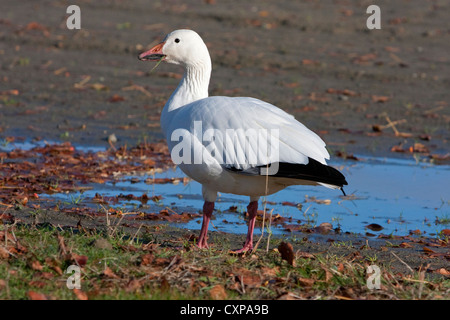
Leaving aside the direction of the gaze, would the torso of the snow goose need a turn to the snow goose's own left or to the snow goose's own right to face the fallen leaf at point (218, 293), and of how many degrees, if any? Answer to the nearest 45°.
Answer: approximately 90° to the snow goose's own left

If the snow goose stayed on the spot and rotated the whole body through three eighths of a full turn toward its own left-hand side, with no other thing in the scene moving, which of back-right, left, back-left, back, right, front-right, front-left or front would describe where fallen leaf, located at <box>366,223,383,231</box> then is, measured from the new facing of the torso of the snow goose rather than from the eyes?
left

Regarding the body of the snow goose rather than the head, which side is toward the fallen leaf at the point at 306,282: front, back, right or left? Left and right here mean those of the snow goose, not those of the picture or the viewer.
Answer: left

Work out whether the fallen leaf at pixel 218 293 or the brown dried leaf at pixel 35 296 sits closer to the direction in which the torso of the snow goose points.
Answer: the brown dried leaf

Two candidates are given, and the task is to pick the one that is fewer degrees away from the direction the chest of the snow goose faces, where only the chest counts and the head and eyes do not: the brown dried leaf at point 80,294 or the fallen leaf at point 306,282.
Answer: the brown dried leaf

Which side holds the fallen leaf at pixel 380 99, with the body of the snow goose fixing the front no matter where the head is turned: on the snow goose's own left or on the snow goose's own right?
on the snow goose's own right

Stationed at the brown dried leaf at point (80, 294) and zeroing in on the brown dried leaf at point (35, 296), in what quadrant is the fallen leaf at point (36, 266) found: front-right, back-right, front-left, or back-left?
front-right

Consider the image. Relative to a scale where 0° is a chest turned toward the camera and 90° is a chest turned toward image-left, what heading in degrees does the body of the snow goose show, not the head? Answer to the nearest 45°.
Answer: approximately 90°

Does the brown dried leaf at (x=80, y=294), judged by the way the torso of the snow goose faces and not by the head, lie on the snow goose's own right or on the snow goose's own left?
on the snow goose's own left

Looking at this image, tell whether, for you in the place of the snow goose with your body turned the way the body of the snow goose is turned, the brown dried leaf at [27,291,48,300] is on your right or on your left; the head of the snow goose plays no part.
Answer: on your left

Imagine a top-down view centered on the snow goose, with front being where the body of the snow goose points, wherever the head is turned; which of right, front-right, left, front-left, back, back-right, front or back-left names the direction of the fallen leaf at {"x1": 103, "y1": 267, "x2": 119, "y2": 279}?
front-left

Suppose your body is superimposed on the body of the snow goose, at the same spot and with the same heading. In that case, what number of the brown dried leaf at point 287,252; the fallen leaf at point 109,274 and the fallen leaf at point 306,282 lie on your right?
0

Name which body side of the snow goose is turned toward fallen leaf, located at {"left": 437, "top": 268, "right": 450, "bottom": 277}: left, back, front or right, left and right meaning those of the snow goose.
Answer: back

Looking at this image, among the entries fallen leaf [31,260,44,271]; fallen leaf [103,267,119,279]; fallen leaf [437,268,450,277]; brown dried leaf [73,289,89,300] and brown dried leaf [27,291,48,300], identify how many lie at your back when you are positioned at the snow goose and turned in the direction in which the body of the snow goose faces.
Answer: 1

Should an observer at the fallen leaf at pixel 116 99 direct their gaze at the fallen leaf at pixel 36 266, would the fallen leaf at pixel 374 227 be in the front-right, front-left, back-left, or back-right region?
front-left

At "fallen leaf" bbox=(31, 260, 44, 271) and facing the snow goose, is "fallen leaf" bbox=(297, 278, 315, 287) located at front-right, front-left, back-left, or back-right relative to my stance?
front-right
